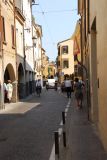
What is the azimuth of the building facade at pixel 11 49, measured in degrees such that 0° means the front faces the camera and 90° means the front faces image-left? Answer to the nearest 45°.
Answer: approximately 270°
